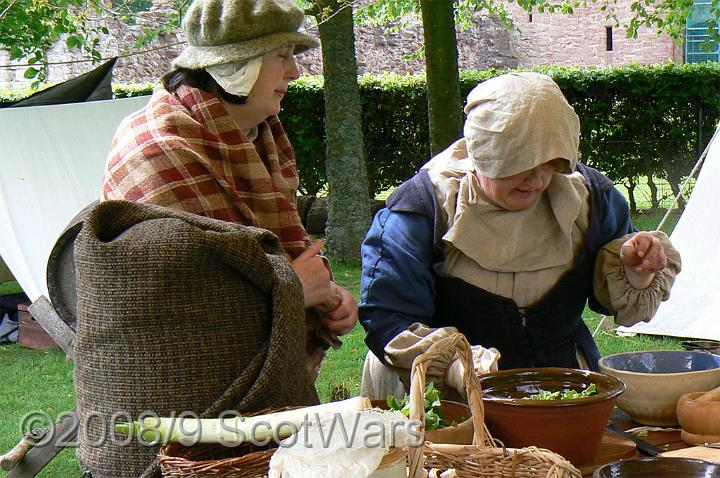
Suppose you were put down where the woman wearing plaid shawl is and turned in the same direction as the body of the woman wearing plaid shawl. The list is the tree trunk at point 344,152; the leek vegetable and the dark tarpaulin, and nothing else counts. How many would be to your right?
1

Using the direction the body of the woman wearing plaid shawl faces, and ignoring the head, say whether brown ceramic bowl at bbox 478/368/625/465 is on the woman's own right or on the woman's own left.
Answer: on the woman's own right

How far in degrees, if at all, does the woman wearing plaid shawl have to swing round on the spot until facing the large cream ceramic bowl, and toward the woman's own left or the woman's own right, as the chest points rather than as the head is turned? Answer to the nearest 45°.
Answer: approximately 45° to the woman's own right

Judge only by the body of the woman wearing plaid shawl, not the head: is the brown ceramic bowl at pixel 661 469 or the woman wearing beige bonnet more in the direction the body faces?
the woman wearing beige bonnet

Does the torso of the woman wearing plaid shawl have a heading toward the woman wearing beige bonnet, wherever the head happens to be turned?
yes

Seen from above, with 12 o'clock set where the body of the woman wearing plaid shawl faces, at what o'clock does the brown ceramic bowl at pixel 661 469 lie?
The brown ceramic bowl is roughly at 2 o'clock from the woman wearing plaid shawl.

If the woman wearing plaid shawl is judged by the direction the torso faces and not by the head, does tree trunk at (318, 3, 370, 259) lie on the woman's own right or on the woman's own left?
on the woman's own left

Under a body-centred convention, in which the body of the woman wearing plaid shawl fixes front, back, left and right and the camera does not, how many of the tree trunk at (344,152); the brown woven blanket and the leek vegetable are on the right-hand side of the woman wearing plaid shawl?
2

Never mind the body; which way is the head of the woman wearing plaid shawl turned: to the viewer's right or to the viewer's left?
to the viewer's right

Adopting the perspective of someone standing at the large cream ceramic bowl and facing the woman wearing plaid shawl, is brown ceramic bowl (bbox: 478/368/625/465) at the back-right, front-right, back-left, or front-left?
front-left

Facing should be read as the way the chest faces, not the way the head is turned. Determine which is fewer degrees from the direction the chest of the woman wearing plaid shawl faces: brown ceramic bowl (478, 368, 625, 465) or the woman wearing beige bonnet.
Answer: the woman wearing beige bonnet

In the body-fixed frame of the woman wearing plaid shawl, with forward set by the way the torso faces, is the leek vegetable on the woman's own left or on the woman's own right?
on the woman's own right

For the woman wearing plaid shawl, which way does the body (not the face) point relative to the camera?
to the viewer's right

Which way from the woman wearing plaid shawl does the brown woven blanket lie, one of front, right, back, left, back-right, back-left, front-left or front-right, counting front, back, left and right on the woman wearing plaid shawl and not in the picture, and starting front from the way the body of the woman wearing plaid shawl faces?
right
